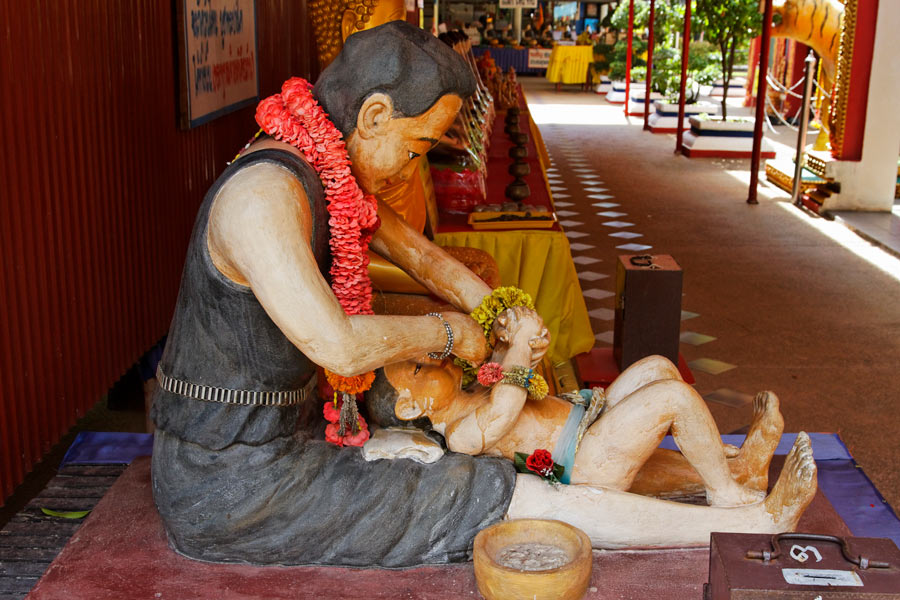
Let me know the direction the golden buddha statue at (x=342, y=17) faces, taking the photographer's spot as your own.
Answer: facing to the right of the viewer

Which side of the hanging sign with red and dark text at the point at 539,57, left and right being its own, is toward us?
front

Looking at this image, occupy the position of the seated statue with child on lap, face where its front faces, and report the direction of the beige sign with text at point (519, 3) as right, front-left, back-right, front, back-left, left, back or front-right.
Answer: left

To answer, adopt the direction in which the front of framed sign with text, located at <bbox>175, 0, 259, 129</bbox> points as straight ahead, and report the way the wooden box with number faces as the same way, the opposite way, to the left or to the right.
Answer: to the right

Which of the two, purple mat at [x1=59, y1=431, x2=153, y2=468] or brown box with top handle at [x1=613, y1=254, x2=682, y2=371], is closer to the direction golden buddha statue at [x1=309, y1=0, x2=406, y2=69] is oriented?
the brown box with top handle

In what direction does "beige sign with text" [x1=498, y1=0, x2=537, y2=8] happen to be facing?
toward the camera

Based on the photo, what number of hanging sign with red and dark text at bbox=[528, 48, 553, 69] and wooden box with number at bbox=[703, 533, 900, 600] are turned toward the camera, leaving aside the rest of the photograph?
2

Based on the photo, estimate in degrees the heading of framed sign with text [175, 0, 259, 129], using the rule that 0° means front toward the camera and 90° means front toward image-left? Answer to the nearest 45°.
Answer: approximately 315°

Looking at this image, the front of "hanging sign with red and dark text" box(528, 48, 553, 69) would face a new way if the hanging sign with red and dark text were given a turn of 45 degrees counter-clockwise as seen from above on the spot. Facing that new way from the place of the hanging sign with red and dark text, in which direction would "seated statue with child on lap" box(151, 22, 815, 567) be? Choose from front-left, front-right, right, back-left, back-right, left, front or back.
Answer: front-right
